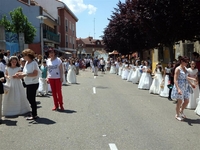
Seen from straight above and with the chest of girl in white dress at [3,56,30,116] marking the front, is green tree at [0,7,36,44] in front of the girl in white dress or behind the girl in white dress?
behind

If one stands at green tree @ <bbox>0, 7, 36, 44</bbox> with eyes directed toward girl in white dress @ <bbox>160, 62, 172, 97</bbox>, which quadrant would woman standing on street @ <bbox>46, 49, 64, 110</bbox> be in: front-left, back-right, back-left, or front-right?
front-right

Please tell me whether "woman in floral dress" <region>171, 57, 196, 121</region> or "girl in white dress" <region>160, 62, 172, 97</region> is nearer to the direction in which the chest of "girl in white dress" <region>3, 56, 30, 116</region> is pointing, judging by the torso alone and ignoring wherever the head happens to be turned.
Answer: the woman in floral dress

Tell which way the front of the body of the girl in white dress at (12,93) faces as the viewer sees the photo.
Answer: toward the camera

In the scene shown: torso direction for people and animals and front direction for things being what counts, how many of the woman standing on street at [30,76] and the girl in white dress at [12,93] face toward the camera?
1

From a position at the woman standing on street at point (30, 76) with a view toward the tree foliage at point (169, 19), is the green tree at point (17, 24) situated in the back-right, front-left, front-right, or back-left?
front-left
